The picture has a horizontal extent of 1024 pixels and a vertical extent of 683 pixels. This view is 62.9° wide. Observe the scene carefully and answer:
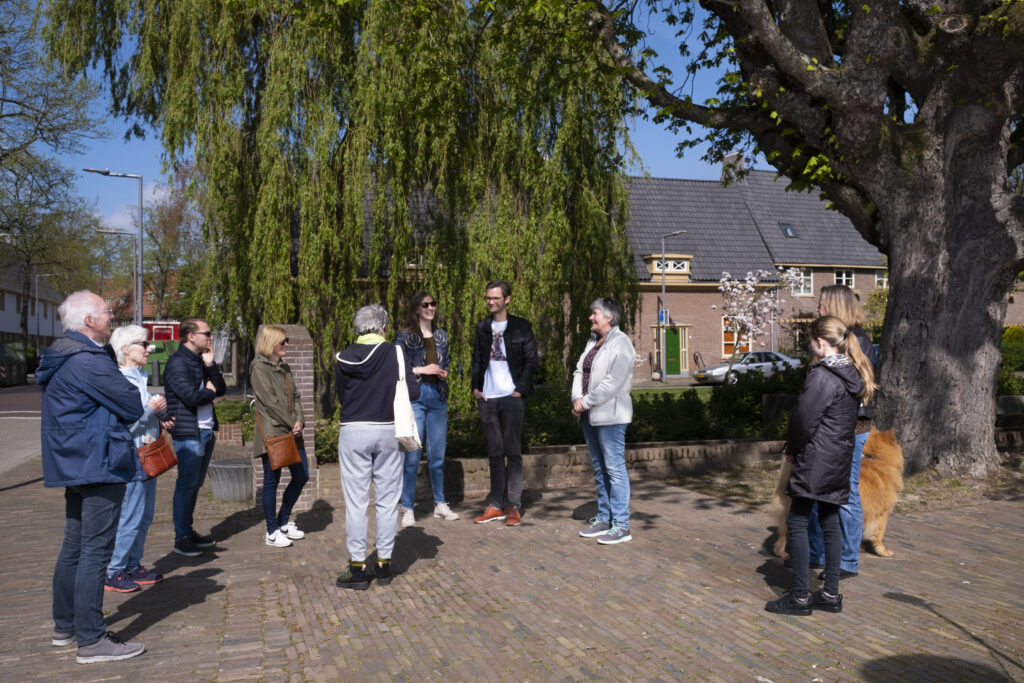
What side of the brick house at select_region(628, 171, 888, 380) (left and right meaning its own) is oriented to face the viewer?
front

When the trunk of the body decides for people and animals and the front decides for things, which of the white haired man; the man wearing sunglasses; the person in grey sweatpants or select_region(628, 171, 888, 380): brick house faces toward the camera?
the brick house

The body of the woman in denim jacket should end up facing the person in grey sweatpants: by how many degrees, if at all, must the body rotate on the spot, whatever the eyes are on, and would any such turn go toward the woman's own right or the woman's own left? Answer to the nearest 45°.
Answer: approximately 45° to the woman's own right

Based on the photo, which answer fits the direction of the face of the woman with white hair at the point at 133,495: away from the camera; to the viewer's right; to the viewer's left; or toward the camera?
to the viewer's right

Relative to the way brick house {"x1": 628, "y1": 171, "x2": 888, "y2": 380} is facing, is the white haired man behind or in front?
in front

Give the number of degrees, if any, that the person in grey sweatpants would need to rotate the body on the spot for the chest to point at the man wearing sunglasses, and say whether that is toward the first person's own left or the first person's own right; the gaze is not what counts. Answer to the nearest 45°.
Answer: approximately 45° to the first person's own left

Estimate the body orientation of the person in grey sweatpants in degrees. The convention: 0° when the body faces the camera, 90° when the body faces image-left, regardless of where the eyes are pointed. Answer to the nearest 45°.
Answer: approximately 180°

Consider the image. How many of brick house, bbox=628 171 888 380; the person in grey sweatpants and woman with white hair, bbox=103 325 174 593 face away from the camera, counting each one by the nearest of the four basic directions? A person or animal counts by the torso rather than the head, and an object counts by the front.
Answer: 1

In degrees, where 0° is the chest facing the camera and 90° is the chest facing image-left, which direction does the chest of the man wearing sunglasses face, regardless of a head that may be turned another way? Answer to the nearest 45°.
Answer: approximately 270°

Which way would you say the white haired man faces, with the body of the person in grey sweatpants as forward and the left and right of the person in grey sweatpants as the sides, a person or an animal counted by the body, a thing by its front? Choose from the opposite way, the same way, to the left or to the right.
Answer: to the right

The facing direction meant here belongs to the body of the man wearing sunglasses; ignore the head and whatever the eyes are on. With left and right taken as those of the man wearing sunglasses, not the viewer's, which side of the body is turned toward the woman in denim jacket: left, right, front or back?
front

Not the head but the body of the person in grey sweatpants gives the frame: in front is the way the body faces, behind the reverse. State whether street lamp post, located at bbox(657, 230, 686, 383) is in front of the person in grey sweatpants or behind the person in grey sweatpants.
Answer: in front

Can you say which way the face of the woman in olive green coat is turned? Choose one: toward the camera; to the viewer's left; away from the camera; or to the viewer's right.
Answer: to the viewer's right

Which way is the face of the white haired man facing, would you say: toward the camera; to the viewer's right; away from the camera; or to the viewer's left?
to the viewer's right

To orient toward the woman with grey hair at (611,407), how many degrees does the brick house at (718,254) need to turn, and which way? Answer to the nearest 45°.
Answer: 0° — it already faces them

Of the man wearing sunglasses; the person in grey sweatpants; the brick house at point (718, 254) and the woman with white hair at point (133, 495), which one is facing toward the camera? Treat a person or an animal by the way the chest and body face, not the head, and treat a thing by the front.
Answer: the brick house

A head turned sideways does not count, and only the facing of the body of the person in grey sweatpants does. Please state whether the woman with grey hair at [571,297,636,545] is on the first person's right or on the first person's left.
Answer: on the first person's right
